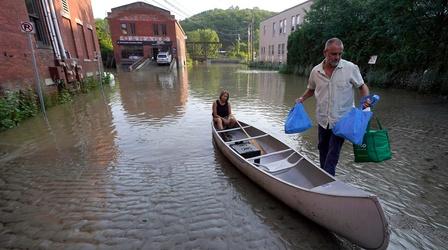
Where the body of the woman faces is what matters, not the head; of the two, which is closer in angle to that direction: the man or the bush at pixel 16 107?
the man

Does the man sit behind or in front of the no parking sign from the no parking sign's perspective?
in front

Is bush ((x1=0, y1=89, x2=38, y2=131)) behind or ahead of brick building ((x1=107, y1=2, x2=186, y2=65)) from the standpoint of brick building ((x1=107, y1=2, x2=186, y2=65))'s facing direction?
ahead

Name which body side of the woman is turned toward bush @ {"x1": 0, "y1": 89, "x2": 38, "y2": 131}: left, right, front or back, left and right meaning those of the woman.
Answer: right

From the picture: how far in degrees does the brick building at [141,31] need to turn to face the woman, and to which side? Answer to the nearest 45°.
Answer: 0° — it already faces them

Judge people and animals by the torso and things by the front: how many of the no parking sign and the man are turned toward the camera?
2

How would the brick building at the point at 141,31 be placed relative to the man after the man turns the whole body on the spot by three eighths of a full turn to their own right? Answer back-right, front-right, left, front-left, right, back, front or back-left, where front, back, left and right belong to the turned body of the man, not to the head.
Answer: front

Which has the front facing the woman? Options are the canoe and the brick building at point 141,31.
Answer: the brick building

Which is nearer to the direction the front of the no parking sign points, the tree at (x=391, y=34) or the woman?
the woman

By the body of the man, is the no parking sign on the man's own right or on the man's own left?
on the man's own right

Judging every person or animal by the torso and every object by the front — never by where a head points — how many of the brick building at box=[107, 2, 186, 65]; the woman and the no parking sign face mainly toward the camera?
3
